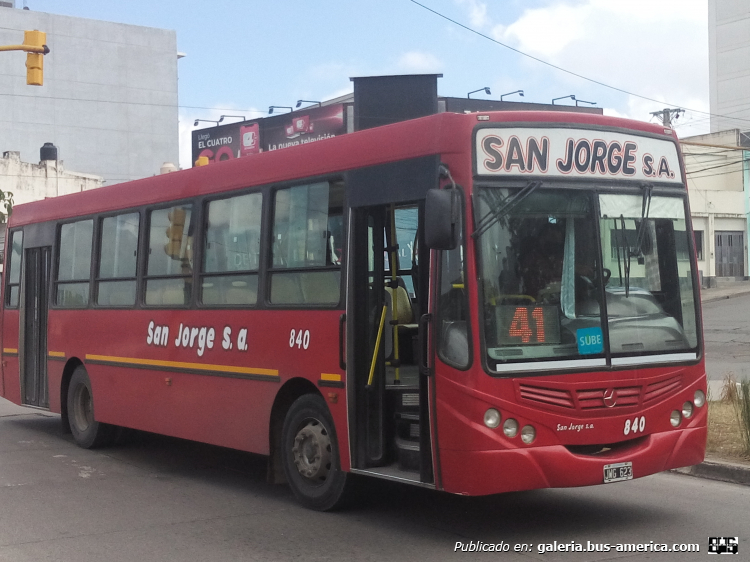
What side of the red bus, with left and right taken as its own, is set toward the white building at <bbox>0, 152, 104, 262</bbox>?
back

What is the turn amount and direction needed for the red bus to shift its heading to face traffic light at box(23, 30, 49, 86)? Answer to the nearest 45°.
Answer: approximately 180°

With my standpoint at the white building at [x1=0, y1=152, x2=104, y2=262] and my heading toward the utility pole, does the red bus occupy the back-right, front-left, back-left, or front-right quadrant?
front-right

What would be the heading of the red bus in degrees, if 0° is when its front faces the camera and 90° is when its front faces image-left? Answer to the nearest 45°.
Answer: approximately 315°

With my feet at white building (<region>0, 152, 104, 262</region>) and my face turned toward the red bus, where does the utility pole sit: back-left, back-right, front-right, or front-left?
front-left

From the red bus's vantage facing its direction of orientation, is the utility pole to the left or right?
on its left
